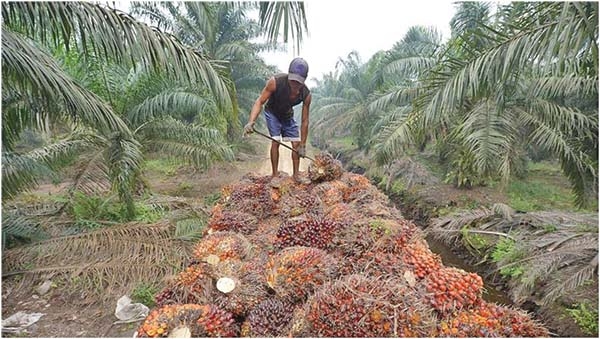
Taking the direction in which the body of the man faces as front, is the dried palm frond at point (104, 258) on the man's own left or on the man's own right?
on the man's own right

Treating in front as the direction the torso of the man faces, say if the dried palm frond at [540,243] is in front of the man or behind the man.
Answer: in front

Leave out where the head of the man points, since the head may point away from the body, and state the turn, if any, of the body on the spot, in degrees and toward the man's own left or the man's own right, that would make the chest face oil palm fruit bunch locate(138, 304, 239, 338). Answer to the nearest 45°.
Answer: approximately 45° to the man's own right

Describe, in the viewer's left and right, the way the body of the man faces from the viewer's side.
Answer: facing the viewer and to the right of the viewer

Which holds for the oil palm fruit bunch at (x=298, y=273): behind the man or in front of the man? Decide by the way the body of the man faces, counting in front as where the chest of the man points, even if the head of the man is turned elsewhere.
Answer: in front

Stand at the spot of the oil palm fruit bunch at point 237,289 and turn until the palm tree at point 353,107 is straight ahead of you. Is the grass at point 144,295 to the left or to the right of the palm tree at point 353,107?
left

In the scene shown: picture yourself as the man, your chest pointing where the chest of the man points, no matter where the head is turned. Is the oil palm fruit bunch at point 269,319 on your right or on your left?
on your right

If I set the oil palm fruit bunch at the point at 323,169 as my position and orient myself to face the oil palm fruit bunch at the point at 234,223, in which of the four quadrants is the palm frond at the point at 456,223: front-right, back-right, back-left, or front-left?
back-left

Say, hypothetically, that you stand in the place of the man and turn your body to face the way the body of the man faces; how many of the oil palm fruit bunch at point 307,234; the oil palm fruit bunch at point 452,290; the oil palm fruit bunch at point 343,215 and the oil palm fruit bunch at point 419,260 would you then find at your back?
0

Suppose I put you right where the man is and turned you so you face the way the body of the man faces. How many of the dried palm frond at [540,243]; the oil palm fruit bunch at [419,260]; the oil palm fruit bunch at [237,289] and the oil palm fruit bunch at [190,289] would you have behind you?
0

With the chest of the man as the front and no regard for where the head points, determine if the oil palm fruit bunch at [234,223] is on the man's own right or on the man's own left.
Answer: on the man's own right

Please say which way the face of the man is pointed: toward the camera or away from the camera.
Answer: toward the camera

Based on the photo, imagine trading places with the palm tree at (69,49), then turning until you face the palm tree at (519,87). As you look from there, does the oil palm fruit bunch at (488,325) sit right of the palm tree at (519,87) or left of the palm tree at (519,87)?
right

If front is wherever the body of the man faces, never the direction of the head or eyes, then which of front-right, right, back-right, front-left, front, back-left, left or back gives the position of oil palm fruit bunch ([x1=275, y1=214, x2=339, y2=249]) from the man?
front-right
